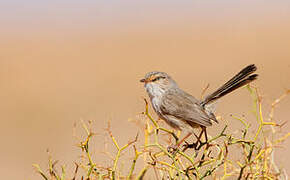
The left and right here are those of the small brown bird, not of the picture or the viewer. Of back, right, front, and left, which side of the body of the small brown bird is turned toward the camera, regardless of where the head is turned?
left
